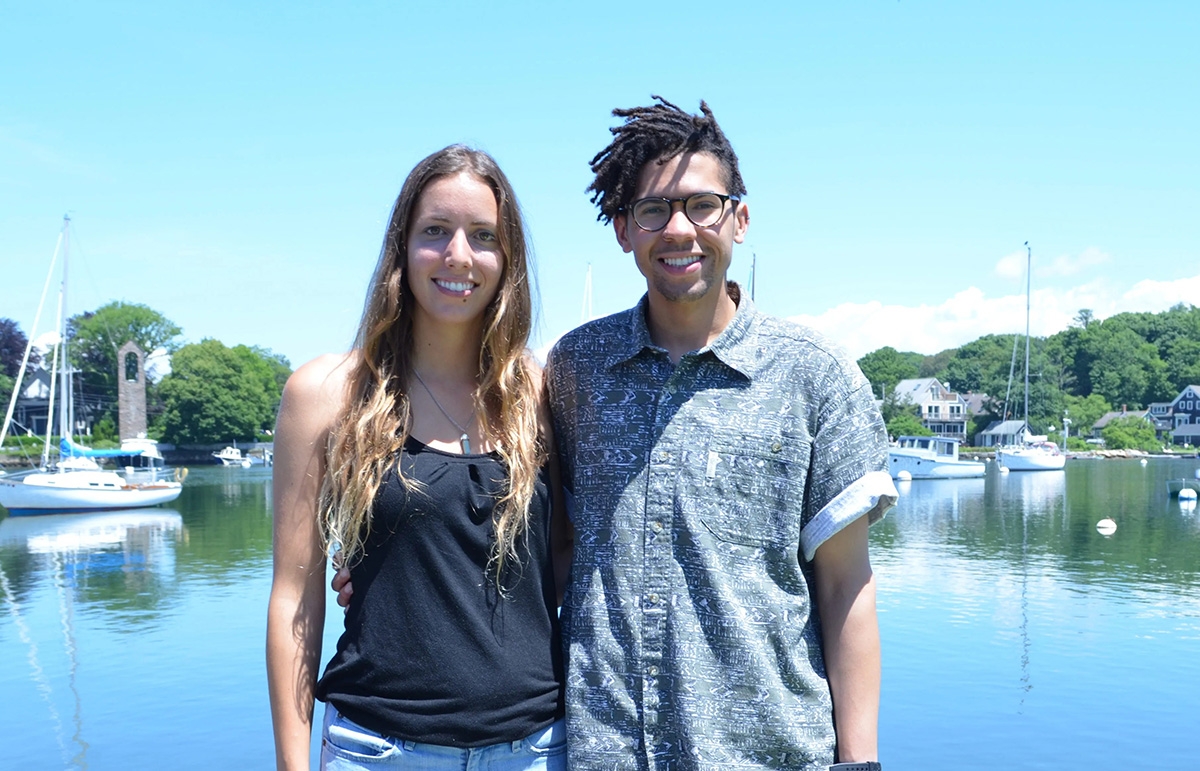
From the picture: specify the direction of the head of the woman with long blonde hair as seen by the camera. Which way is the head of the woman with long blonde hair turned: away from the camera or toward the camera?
toward the camera

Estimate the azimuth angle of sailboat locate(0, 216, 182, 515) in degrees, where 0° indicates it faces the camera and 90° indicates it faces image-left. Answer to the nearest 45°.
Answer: approximately 90°

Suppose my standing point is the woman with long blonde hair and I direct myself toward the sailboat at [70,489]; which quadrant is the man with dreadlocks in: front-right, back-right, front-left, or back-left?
back-right

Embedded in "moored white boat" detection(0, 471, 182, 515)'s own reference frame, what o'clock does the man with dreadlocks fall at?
The man with dreadlocks is roughly at 9 o'clock from the moored white boat.

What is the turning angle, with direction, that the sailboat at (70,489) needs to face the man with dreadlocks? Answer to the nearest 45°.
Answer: approximately 90° to its left

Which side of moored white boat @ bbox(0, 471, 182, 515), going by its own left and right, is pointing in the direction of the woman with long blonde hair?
left

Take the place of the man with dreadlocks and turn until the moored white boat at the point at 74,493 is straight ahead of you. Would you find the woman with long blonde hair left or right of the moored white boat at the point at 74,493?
left
